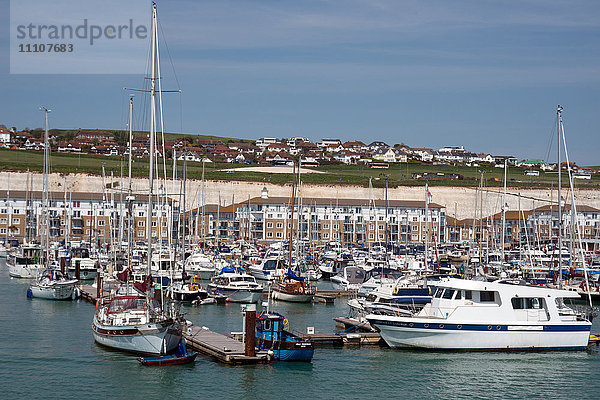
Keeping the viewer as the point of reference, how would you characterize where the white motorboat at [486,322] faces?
facing to the left of the viewer

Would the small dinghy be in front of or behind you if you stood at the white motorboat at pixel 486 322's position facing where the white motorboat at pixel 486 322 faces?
in front

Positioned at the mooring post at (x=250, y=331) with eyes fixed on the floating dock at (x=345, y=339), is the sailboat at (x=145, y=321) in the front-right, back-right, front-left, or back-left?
back-left

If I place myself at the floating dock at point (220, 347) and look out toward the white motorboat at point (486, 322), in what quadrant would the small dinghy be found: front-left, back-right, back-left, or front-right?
back-right

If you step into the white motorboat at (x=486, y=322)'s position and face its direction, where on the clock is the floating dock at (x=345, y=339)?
The floating dock is roughly at 12 o'clock from the white motorboat.

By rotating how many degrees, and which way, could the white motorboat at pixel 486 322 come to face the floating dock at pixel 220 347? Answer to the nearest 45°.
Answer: approximately 45° to its left

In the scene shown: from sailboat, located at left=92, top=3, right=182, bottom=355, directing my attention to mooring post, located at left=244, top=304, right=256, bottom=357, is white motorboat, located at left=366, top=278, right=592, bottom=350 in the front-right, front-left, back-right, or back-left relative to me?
front-left

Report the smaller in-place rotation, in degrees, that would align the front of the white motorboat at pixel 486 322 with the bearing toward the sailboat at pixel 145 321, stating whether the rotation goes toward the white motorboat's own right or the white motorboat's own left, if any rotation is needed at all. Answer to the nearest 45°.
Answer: approximately 45° to the white motorboat's own left
